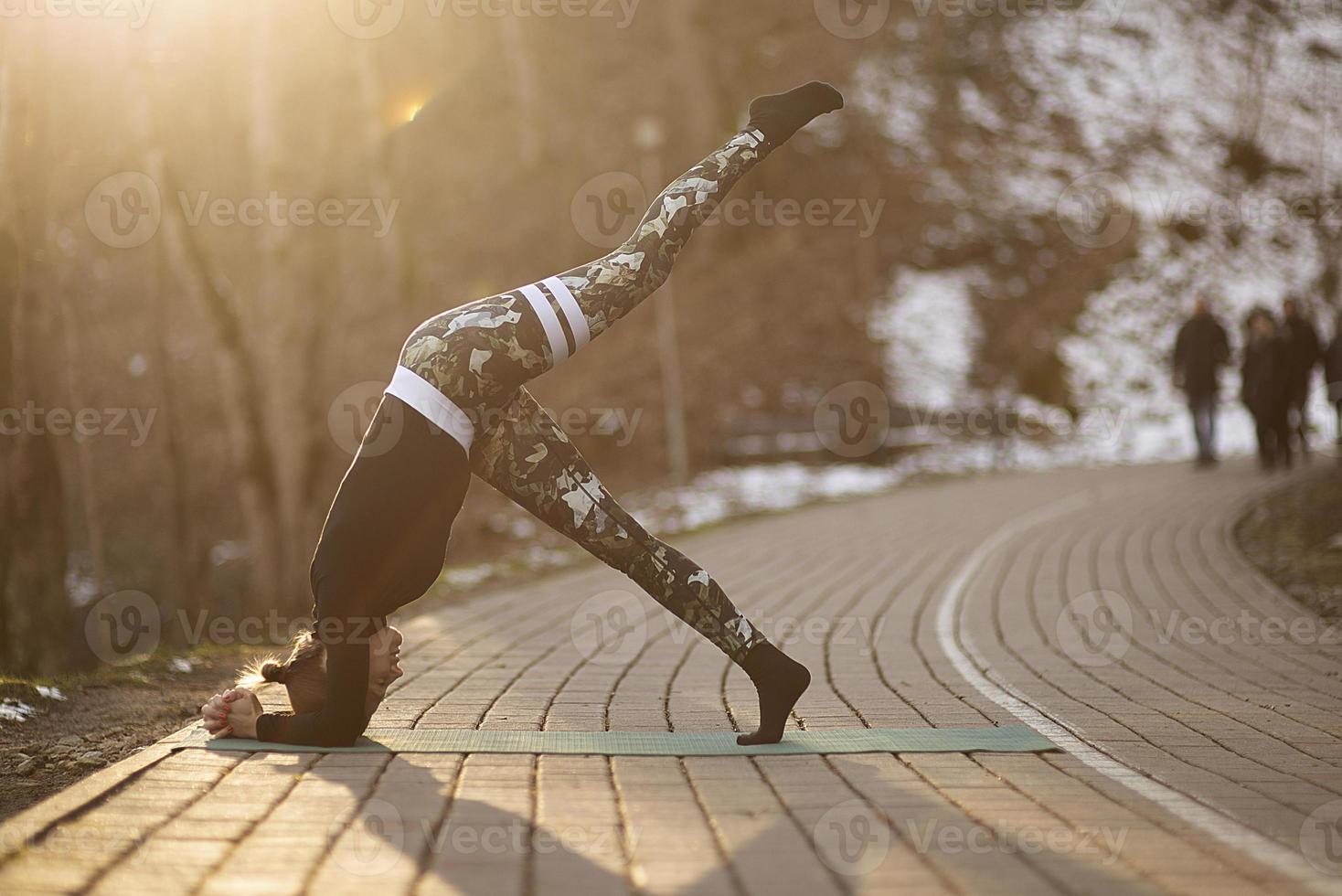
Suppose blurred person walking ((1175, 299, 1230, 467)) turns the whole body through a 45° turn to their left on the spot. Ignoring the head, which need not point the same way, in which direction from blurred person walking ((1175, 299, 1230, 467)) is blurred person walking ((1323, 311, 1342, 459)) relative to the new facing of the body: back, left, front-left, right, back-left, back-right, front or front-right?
left

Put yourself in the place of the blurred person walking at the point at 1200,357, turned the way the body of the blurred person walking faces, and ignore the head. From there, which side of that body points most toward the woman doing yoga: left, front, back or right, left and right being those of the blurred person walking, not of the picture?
front

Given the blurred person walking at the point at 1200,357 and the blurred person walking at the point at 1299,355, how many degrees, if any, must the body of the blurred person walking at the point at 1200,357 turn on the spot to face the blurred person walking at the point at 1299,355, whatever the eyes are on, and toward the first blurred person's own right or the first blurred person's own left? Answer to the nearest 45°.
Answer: approximately 135° to the first blurred person's own left

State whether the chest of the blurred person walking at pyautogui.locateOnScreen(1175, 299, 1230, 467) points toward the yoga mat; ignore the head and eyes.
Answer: yes

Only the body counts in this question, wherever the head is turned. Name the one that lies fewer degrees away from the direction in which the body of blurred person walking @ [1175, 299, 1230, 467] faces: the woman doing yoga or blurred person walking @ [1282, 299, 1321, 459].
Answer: the woman doing yoga

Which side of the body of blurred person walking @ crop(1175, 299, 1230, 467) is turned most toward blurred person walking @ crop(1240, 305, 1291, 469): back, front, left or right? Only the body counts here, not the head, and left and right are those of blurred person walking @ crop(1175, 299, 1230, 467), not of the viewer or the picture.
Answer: left

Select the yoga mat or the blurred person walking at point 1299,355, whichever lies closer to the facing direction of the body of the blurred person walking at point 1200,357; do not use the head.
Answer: the yoga mat

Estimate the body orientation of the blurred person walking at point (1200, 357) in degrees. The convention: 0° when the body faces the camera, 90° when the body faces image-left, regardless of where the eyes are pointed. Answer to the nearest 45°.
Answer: approximately 0°
